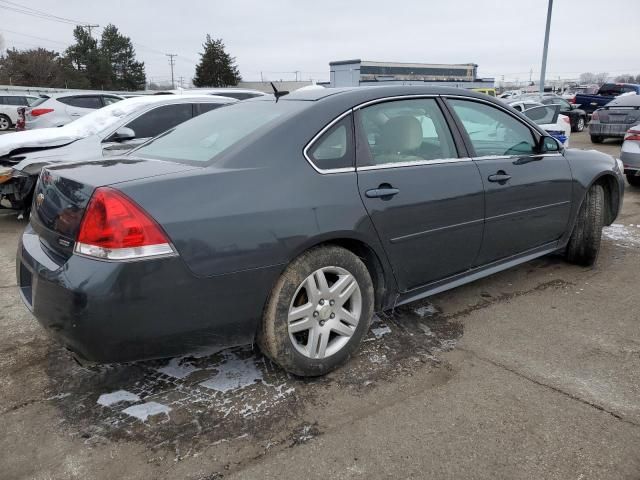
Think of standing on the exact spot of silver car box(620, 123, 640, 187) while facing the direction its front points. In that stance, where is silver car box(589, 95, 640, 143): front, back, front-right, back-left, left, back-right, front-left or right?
front-left

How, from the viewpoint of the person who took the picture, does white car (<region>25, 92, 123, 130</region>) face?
facing away from the viewer and to the right of the viewer

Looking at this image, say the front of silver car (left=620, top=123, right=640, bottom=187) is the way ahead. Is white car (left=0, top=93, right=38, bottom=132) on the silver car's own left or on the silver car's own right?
on the silver car's own left

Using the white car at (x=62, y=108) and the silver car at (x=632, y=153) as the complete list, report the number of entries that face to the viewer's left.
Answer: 0

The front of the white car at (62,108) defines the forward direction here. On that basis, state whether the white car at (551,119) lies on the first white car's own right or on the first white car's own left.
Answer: on the first white car's own right

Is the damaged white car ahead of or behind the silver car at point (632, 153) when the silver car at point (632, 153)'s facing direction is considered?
behind

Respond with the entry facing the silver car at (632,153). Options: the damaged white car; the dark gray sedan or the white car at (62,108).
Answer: the dark gray sedan

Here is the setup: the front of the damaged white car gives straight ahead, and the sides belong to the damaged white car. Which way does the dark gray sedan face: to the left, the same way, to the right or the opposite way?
the opposite way

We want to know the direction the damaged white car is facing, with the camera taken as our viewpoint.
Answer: facing the viewer and to the left of the viewer

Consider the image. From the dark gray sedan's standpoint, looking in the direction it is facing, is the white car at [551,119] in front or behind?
in front

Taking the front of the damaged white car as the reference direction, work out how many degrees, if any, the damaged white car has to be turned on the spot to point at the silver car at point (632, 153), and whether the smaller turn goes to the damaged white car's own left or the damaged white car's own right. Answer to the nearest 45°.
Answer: approximately 135° to the damaged white car's own left

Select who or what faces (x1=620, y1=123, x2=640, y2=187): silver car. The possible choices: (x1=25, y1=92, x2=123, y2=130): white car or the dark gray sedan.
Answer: the dark gray sedan

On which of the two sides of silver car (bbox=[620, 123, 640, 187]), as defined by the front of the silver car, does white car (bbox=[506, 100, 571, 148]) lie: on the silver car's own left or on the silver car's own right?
on the silver car's own left

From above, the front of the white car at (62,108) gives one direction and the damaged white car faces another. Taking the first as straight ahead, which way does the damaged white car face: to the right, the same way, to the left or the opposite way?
the opposite way
